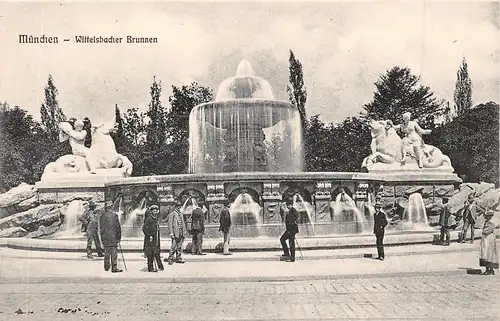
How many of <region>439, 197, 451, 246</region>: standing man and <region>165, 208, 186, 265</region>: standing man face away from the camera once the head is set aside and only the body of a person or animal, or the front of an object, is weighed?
1

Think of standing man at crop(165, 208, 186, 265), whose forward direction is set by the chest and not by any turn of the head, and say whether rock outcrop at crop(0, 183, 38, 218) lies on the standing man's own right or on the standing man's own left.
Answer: on the standing man's own right

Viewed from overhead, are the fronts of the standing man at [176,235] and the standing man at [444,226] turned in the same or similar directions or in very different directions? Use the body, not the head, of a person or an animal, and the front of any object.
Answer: very different directions

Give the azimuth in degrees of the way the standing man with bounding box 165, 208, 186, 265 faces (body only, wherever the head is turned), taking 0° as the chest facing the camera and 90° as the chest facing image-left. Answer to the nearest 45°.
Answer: approximately 45°
